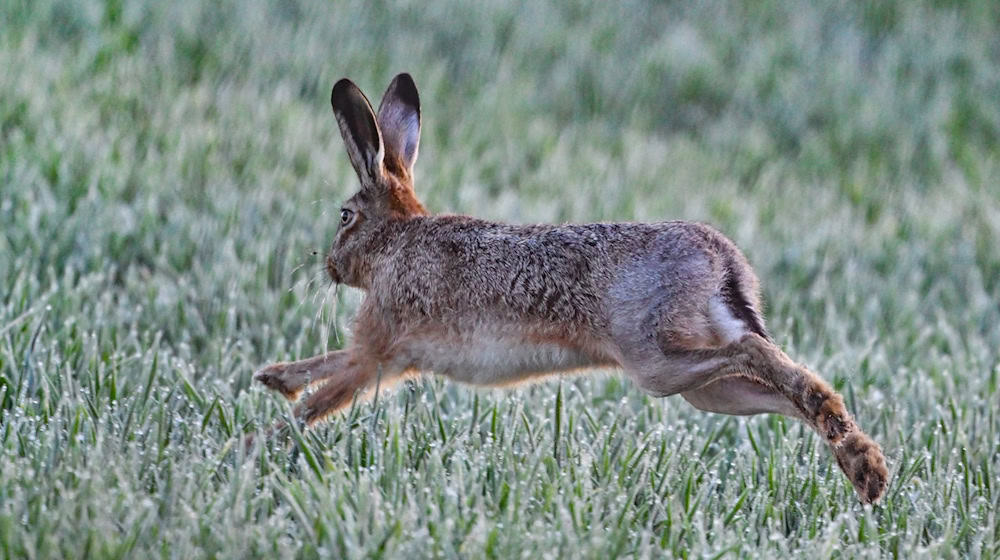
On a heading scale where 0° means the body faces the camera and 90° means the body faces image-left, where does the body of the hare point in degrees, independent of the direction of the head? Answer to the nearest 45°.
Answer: approximately 90°
